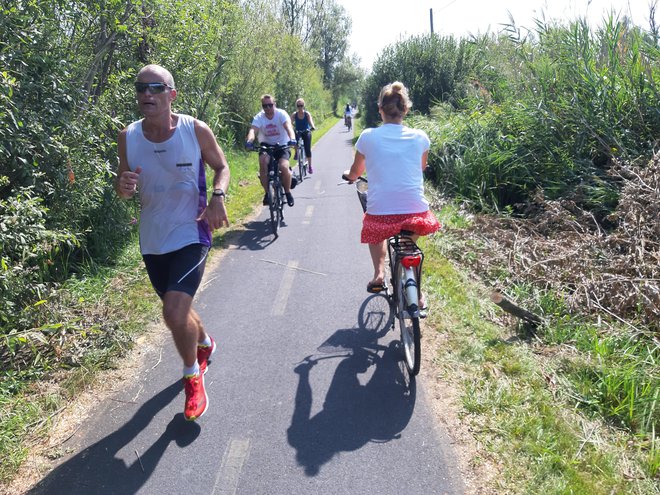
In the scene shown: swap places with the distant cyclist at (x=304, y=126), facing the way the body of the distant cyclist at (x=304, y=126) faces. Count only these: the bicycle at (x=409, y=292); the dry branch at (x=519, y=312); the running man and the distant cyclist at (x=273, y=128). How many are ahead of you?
4

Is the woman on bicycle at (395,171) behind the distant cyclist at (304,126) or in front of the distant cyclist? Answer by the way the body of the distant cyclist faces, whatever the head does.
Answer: in front

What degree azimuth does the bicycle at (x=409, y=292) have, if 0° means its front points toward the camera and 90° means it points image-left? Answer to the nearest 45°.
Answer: approximately 180°

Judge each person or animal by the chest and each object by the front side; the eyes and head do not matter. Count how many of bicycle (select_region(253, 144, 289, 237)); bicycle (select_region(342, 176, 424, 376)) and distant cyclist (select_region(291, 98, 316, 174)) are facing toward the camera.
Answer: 2

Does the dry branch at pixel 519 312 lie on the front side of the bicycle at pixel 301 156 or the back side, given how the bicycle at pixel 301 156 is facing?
on the front side

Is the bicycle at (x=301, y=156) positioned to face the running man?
yes

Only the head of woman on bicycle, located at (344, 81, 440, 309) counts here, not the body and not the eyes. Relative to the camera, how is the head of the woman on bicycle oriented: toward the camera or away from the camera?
away from the camera

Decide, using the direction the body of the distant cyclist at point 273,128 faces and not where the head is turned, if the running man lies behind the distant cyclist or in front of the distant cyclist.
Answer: in front
